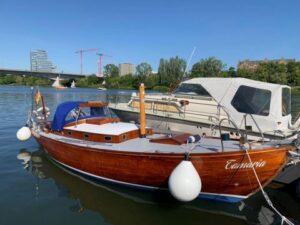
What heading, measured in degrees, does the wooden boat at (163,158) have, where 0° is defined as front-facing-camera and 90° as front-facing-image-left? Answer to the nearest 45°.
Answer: approximately 315°
